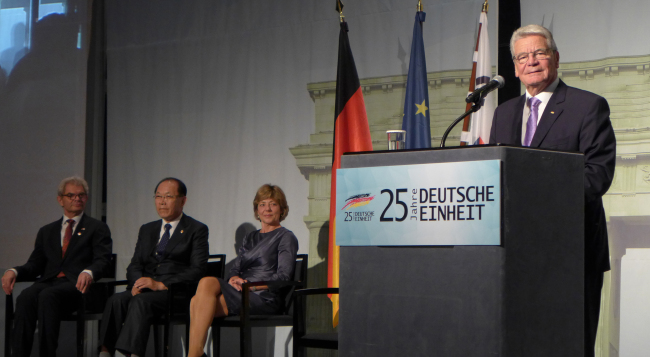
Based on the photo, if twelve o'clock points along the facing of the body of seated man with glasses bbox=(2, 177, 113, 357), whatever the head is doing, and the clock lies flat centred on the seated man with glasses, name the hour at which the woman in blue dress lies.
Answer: The woman in blue dress is roughly at 9 o'clock from the seated man with glasses.

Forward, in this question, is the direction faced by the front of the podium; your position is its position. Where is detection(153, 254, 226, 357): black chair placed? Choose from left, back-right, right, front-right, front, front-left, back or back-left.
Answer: right

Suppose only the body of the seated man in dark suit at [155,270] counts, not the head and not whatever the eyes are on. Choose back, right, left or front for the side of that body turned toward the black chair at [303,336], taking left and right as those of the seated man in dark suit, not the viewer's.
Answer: left

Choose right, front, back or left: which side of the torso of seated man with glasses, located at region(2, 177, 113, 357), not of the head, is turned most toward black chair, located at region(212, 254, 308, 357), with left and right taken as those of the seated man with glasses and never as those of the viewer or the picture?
left
